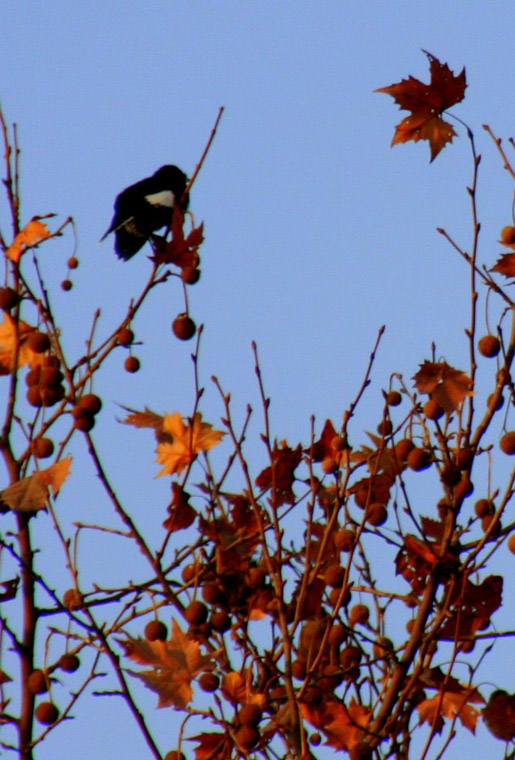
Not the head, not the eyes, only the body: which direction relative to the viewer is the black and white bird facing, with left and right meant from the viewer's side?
facing to the right of the viewer
